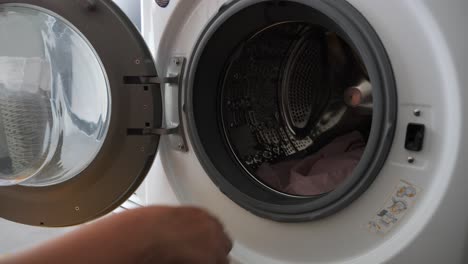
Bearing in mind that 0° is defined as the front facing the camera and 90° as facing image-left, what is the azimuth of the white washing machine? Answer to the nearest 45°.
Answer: approximately 45°
